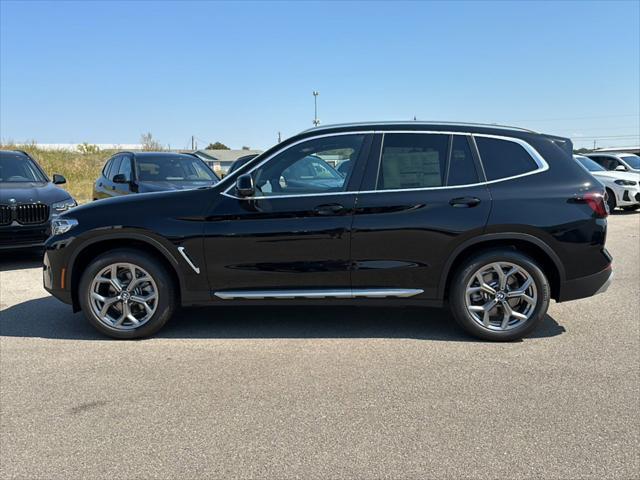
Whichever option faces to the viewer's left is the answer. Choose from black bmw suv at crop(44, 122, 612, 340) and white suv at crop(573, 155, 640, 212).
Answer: the black bmw suv

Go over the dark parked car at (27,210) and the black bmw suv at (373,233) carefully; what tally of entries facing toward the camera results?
1

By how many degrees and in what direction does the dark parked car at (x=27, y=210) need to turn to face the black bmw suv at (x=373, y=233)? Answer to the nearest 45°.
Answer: approximately 45° to its left

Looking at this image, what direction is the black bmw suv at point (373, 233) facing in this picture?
to the viewer's left

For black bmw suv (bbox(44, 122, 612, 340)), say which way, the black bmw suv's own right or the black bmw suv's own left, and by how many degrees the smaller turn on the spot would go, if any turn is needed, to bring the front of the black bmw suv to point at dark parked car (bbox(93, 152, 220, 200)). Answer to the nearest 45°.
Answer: approximately 45° to the black bmw suv's own right

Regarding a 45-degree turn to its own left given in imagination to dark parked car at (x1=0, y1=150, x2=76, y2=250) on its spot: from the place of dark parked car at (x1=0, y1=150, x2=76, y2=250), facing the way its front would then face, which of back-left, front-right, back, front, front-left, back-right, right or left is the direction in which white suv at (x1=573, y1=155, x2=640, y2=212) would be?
front-left

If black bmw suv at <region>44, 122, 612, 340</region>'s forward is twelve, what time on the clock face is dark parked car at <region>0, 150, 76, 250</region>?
The dark parked car is roughly at 1 o'clock from the black bmw suv.

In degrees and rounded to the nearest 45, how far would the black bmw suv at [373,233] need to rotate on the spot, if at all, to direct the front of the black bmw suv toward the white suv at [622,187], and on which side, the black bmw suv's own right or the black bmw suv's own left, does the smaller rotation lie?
approximately 135° to the black bmw suv's own right

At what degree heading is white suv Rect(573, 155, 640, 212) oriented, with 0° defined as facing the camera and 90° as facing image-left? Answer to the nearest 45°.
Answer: approximately 315°

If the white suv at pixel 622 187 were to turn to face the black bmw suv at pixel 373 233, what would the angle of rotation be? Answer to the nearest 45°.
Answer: approximately 45° to its right

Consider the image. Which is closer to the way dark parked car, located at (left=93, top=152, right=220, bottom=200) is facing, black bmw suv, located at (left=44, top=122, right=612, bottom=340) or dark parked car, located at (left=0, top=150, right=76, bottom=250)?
the black bmw suv
